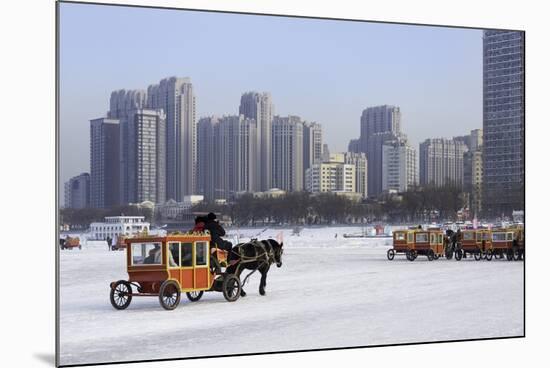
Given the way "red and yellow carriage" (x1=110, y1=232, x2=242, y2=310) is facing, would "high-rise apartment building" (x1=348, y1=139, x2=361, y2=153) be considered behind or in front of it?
in front

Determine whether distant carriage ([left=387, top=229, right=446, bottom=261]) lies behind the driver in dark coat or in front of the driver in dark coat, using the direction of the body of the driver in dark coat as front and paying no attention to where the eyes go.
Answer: in front

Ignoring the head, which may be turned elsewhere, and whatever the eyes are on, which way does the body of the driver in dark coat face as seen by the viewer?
to the viewer's right

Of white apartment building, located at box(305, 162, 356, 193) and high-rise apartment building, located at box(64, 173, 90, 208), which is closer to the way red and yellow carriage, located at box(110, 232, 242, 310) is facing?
the white apartment building

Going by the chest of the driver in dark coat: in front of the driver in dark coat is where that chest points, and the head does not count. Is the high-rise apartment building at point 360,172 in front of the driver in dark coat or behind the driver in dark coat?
in front

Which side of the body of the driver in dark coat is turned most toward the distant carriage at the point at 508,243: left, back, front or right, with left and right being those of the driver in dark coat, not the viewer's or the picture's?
front

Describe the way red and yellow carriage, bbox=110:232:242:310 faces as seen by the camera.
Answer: facing away from the viewer and to the right of the viewer

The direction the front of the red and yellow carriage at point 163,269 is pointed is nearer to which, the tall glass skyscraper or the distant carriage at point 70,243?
the tall glass skyscraper
